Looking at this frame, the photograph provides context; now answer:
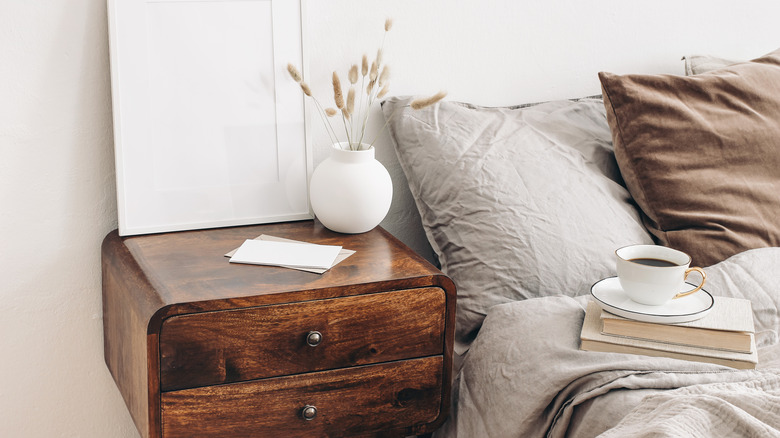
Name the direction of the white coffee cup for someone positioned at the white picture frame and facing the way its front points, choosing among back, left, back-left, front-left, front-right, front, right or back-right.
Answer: front-left

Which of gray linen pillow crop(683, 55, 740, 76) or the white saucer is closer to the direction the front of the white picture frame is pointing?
the white saucer

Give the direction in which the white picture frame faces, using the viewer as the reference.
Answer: facing the viewer
